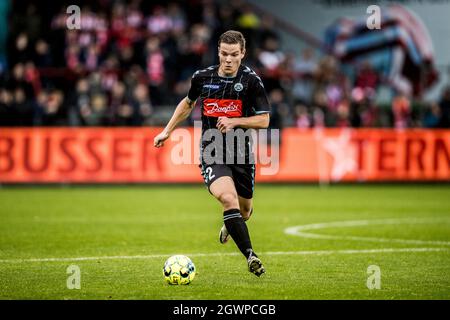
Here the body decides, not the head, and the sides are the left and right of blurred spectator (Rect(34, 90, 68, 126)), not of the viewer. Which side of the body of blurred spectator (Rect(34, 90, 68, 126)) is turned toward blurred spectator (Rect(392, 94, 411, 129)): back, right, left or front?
left

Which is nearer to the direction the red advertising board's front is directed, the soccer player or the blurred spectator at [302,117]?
the soccer player

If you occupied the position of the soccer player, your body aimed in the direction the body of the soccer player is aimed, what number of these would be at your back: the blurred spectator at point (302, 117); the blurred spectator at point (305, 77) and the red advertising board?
3

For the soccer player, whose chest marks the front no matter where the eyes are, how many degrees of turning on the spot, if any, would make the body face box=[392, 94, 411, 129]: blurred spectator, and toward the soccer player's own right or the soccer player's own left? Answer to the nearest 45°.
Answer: approximately 180°

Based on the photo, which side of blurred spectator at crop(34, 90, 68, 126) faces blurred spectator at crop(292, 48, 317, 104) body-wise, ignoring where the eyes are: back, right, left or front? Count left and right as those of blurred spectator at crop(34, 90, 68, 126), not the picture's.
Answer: left

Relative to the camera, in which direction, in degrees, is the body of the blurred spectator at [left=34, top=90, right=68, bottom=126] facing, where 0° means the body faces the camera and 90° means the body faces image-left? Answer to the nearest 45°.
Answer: approximately 0°

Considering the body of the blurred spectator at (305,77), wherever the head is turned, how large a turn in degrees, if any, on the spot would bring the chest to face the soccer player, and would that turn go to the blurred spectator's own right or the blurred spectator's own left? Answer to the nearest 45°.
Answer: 0° — they already face them

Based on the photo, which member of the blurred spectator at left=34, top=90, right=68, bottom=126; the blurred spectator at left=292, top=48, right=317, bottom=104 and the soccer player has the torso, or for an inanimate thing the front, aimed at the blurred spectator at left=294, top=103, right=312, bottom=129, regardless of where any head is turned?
the blurred spectator at left=292, top=48, right=317, bottom=104

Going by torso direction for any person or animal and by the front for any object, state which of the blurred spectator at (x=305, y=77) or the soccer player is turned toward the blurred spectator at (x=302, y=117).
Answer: the blurred spectator at (x=305, y=77)

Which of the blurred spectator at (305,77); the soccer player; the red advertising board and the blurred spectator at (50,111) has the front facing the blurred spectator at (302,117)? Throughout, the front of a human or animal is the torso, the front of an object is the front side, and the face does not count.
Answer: the blurred spectator at (305,77)
